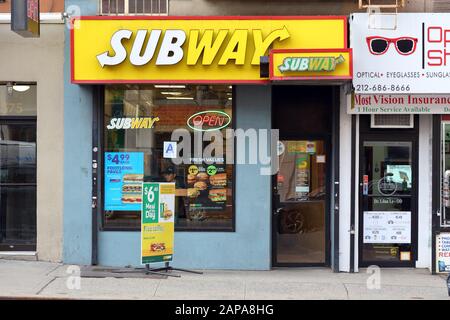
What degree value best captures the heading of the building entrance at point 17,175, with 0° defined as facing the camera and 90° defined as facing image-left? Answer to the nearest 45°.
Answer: approximately 0°

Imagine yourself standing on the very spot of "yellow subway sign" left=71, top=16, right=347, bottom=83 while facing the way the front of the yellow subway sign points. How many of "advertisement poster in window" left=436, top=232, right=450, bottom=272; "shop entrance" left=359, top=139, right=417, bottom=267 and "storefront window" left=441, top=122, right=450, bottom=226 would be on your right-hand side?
0

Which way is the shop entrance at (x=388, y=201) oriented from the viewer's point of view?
toward the camera

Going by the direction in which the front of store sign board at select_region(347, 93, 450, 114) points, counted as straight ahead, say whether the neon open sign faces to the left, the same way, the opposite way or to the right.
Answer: the same way

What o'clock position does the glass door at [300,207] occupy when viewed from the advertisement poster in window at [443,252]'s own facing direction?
The glass door is roughly at 3 o'clock from the advertisement poster in window.

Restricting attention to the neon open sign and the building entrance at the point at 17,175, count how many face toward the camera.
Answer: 2

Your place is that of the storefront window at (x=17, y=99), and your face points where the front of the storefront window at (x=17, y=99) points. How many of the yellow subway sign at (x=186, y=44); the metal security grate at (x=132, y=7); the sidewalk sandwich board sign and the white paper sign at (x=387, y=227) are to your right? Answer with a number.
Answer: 0

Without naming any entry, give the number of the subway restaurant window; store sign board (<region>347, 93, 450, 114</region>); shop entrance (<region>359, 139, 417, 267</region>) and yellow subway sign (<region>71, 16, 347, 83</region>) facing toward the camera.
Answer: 4

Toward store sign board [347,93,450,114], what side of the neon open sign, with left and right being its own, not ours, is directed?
left

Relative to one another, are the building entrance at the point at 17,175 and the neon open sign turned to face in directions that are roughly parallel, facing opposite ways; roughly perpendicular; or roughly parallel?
roughly parallel

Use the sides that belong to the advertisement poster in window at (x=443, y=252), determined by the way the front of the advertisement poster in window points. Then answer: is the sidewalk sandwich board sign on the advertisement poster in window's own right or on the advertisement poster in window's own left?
on the advertisement poster in window's own right

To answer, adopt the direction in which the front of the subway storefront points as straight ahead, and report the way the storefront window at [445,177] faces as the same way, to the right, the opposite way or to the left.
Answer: the same way

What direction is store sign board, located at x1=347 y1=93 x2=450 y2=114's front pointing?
toward the camera

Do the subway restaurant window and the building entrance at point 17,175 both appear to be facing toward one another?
no

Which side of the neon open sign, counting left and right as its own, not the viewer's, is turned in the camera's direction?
front

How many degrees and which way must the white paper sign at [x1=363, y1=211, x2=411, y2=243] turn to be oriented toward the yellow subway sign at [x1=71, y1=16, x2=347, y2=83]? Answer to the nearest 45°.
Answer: approximately 45° to its right

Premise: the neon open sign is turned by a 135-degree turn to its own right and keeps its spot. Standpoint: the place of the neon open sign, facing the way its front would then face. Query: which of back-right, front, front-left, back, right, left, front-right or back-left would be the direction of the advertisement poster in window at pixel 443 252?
back-right

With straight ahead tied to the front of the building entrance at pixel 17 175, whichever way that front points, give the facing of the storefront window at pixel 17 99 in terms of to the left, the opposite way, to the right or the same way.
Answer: the same way

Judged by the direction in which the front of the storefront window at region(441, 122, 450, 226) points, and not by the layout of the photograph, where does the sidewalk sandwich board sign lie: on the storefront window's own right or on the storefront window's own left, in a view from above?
on the storefront window's own right

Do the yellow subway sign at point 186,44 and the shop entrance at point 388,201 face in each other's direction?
no

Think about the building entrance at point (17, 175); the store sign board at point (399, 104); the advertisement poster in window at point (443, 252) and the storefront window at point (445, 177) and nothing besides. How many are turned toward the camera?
4

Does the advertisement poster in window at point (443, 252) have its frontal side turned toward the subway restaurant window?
no

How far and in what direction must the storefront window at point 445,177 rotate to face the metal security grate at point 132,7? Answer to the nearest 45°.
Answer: approximately 90° to its right
